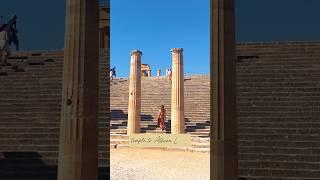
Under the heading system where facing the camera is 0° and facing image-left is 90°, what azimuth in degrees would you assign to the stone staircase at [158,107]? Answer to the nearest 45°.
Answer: approximately 0°
